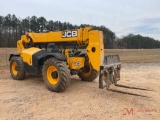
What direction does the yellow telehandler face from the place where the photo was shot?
facing the viewer and to the right of the viewer
